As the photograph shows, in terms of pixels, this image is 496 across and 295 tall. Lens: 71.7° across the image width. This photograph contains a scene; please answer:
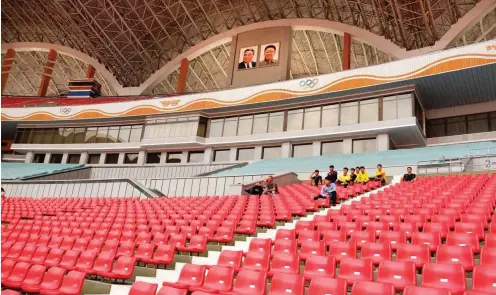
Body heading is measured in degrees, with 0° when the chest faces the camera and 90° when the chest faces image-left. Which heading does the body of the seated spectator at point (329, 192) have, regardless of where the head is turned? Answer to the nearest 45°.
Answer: approximately 45°

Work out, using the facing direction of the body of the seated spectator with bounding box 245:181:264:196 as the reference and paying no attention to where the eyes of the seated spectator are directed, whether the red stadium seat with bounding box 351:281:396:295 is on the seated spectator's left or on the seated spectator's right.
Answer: on the seated spectator's left

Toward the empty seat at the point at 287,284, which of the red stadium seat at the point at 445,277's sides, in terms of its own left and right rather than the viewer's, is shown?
right

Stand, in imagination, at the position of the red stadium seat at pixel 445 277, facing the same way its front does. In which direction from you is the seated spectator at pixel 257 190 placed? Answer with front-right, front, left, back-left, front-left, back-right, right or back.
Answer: back-right

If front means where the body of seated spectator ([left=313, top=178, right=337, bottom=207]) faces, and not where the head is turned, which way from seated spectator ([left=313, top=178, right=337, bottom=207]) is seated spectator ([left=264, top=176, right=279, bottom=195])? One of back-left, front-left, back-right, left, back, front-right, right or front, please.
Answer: right

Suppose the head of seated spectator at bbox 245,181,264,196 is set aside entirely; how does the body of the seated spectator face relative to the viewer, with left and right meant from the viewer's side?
facing the viewer and to the left of the viewer

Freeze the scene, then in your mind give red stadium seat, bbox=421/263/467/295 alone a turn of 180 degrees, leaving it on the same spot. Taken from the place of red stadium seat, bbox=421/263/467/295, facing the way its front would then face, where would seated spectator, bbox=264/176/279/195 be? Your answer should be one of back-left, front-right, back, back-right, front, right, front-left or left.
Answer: front-left

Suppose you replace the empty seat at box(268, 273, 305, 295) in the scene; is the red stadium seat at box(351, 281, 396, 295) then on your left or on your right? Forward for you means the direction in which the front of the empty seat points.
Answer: on your left

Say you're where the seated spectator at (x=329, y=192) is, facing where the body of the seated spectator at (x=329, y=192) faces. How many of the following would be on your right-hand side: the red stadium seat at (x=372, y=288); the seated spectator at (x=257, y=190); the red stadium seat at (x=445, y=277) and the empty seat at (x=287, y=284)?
1
